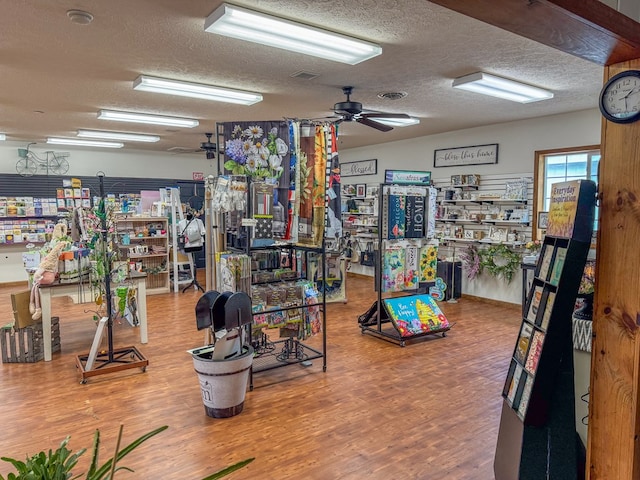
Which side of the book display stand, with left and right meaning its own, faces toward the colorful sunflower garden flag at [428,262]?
right

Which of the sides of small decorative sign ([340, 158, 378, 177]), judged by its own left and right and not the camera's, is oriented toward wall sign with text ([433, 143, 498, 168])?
left

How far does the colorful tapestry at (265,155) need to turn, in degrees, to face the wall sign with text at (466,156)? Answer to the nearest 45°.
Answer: approximately 135° to its left

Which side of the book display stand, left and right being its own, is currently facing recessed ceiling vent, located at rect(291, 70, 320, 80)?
right

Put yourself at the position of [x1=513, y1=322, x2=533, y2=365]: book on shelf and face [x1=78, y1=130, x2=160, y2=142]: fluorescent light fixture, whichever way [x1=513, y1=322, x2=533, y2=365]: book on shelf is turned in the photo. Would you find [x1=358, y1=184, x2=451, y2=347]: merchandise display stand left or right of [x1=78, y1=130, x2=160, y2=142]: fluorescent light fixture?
right

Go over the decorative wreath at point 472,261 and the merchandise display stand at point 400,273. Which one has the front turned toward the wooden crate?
the decorative wreath

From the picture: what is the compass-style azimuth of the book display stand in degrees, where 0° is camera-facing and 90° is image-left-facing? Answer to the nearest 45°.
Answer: approximately 45°
